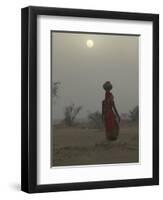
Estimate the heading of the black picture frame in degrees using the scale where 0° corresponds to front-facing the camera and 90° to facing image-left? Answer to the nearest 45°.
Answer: approximately 315°
